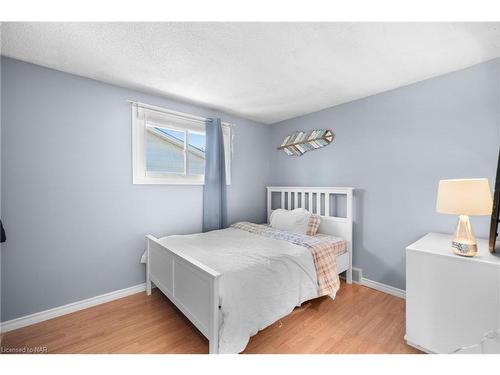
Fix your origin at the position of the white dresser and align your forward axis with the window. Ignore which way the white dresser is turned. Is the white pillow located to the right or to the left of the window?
right

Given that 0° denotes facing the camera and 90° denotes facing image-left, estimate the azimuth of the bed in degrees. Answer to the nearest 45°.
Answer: approximately 45°

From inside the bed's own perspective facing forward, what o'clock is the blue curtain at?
The blue curtain is roughly at 4 o'clock from the bed.

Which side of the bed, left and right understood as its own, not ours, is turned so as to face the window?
right

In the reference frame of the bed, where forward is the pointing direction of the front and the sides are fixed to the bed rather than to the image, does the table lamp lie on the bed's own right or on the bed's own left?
on the bed's own left
